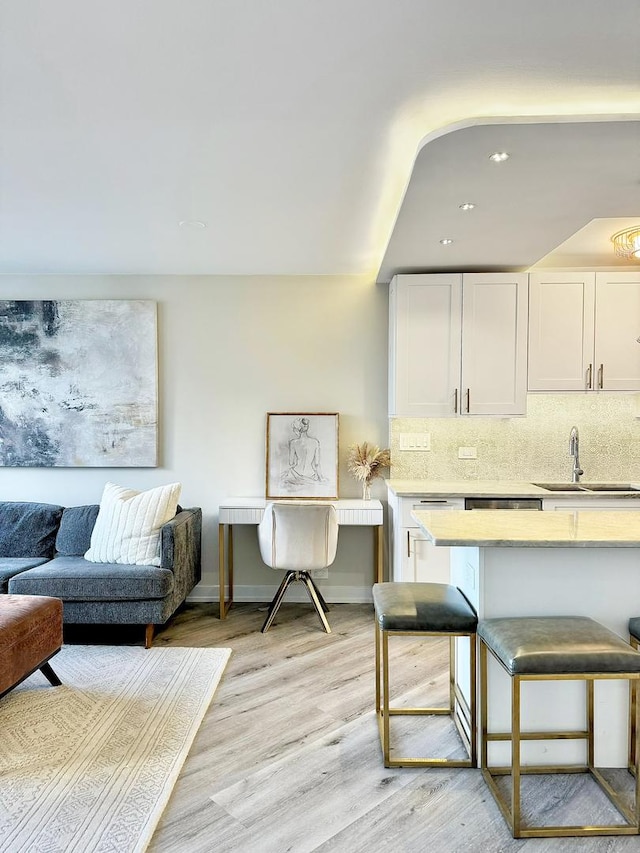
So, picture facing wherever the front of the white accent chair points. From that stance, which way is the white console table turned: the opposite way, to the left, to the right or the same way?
the opposite way

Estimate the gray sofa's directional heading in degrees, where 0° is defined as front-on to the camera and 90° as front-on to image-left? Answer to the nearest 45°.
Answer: approximately 0°

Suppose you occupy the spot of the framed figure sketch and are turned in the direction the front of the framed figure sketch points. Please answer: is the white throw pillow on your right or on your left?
on your right

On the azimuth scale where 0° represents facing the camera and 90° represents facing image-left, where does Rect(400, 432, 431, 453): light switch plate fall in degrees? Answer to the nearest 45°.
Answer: approximately 0°

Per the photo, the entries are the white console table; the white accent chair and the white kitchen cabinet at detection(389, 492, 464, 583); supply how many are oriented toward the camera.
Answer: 2

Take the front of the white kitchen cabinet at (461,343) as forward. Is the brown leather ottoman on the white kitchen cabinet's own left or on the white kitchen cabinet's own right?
on the white kitchen cabinet's own right

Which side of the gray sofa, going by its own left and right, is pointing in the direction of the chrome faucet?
left

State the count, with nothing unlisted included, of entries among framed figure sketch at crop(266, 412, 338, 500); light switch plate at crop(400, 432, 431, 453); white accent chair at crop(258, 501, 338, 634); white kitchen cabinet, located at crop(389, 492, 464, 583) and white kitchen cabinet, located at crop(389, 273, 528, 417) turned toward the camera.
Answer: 4

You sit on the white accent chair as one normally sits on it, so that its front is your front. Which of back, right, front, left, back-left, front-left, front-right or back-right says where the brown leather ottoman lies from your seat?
back-left

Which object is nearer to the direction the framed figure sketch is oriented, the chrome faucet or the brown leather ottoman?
the brown leather ottoman

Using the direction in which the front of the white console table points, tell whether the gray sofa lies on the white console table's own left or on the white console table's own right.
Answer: on the white console table's own right
